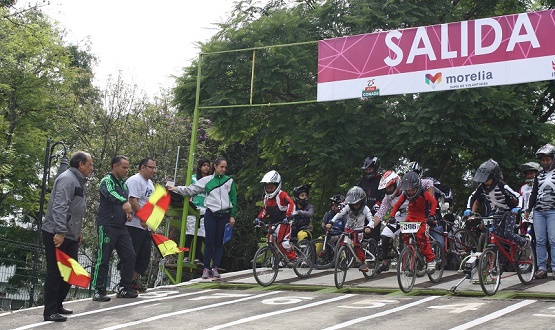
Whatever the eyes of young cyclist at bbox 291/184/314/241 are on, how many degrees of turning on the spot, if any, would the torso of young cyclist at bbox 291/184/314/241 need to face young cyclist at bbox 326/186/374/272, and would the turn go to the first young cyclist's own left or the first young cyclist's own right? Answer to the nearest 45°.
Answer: approximately 90° to the first young cyclist's own left

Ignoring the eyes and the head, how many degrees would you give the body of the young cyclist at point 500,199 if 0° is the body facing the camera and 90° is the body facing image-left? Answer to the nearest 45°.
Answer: approximately 45°

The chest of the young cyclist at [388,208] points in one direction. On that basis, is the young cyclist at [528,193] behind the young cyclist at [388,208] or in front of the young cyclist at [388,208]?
behind

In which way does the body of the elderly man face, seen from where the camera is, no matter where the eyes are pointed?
to the viewer's right

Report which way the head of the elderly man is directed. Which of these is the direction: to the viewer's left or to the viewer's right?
to the viewer's right
